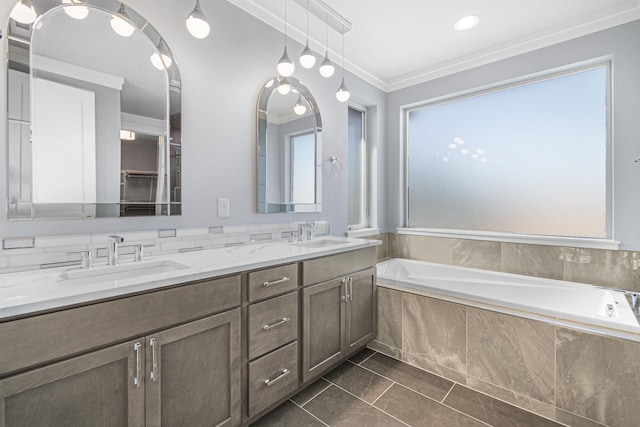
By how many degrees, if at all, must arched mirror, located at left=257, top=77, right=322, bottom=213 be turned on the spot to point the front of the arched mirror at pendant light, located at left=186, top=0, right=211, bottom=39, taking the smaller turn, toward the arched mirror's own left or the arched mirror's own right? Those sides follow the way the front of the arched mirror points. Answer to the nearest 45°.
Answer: approximately 90° to the arched mirror's own right

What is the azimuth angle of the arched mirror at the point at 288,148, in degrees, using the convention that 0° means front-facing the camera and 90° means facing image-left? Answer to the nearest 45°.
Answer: approximately 315°

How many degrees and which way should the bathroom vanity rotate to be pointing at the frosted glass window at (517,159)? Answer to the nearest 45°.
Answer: approximately 45° to its left

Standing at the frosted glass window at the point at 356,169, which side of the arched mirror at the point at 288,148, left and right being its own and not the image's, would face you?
left

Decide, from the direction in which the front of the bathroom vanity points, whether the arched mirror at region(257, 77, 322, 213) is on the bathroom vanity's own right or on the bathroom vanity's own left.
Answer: on the bathroom vanity's own left

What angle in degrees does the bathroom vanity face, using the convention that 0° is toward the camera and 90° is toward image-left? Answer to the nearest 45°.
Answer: approximately 315°
